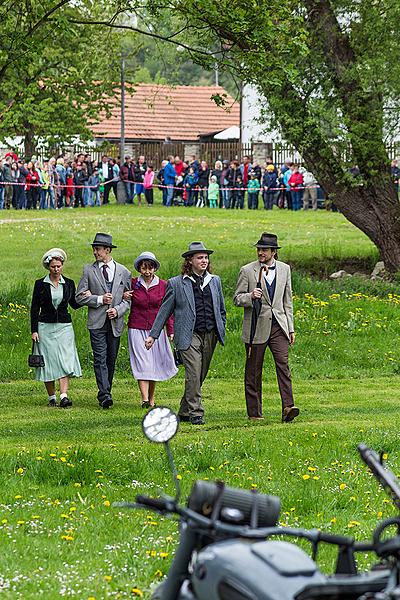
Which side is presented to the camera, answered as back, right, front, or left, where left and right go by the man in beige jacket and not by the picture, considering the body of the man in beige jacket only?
front

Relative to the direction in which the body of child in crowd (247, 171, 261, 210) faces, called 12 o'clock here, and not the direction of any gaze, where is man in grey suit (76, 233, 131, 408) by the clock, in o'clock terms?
The man in grey suit is roughly at 12 o'clock from the child in crowd.

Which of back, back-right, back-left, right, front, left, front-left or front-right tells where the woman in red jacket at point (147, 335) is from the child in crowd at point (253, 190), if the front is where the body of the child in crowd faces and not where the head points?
front

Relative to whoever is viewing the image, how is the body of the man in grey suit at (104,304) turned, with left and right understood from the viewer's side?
facing the viewer

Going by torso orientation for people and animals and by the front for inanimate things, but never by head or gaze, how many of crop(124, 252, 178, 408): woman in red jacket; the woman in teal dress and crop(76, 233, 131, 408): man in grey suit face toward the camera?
3

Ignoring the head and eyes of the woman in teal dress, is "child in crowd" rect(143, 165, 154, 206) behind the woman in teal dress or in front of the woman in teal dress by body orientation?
behind

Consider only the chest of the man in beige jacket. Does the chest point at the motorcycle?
yes

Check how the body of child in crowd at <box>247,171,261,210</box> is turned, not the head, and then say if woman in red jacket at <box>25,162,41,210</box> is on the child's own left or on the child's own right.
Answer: on the child's own right

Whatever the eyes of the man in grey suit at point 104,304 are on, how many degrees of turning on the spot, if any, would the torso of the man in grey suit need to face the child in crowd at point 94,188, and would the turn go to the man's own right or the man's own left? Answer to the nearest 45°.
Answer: approximately 180°

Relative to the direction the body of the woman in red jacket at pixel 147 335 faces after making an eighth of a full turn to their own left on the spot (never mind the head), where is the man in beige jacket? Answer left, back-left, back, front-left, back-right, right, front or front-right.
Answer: front

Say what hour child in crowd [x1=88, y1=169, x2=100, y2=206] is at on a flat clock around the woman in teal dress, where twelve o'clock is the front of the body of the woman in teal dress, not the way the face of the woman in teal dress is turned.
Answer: The child in crowd is roughly at 6 o'clock from the woman in teal dress.

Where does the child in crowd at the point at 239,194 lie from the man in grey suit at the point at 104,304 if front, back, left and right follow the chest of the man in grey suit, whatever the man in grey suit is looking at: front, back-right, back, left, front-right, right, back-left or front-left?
back

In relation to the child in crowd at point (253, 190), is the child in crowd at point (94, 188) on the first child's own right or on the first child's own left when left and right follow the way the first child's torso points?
on the first child's own right

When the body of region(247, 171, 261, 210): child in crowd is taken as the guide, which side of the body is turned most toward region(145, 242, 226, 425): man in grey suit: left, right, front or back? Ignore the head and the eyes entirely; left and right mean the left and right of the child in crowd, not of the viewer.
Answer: front

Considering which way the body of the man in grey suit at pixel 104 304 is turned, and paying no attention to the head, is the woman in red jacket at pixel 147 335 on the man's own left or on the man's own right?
on the man's own left

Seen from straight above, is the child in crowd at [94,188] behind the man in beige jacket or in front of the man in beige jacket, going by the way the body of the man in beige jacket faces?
behind

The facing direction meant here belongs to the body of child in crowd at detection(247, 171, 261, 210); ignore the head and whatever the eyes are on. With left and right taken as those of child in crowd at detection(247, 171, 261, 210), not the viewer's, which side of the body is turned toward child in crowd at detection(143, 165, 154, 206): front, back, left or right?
right

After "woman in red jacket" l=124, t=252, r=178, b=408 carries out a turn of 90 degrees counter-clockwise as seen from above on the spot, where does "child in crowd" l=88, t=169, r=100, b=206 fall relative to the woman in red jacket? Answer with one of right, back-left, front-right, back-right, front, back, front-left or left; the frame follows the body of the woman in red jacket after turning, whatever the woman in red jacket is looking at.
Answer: left
